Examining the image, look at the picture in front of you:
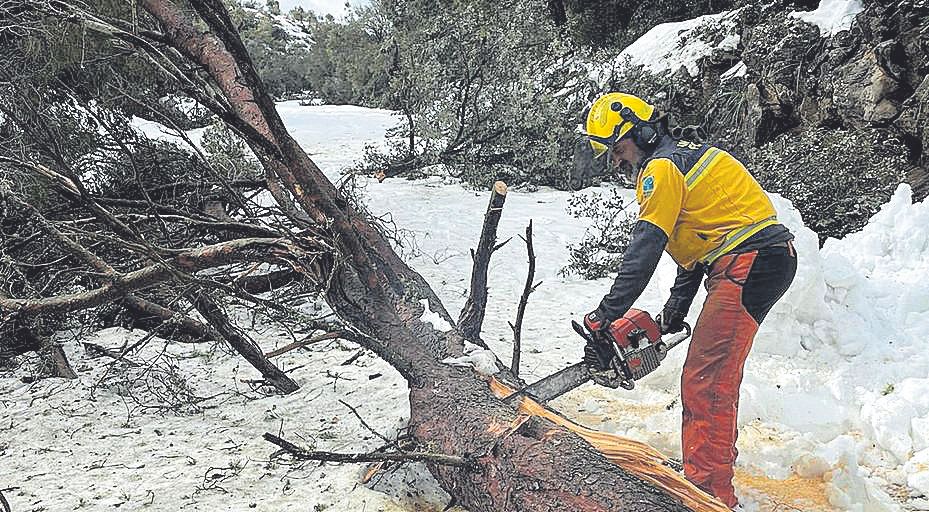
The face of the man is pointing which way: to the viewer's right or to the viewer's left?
to the viewer's left

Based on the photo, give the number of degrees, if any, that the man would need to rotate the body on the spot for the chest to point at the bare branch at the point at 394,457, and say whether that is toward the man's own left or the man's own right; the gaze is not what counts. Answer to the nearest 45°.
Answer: approximately 45° to the man's own left

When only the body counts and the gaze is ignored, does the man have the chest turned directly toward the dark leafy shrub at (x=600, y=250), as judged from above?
no

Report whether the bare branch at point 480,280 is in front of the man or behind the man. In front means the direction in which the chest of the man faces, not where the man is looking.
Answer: in front

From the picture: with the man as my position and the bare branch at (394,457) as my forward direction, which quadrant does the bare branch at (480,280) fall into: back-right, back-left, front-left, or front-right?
front-right

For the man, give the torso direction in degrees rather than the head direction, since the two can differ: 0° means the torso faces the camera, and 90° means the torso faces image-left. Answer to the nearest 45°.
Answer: approximately 90°

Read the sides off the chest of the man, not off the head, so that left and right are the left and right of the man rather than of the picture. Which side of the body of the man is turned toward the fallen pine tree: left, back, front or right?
front

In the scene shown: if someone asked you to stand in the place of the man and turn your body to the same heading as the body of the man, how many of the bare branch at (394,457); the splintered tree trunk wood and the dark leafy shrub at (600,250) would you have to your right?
1
